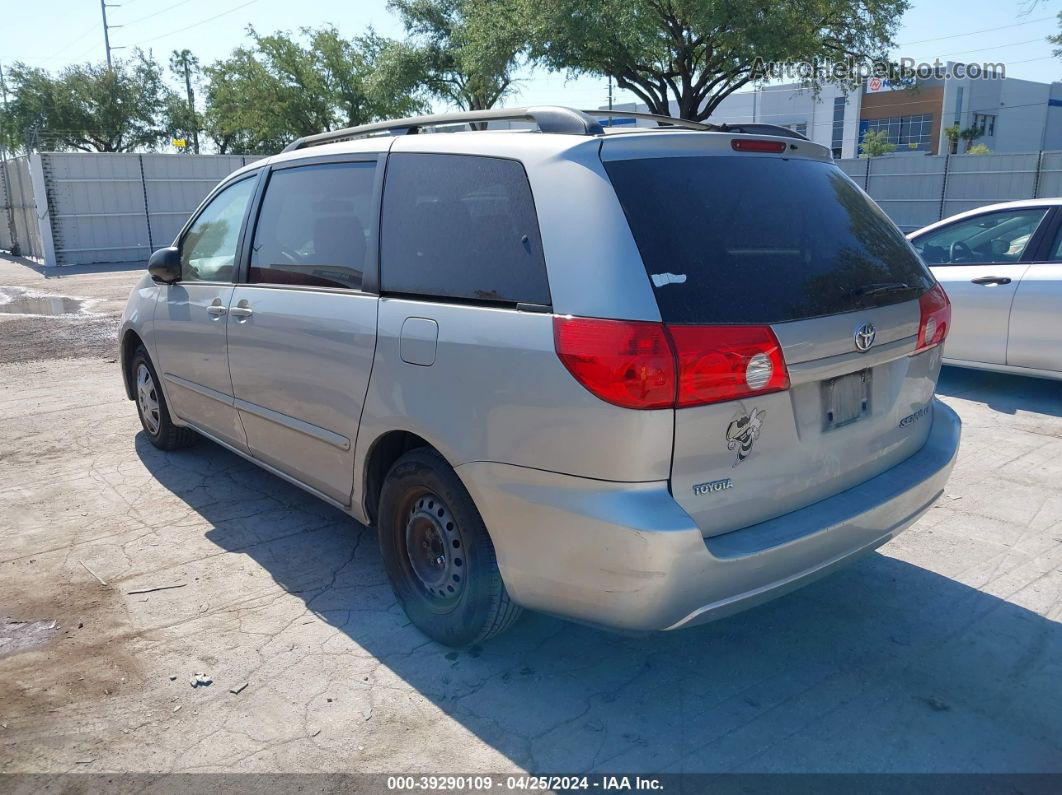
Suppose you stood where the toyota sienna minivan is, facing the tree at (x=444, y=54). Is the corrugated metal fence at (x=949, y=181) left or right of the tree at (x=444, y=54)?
right

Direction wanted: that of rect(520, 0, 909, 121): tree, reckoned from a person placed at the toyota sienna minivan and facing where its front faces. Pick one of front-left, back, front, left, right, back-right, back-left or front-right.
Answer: front-right

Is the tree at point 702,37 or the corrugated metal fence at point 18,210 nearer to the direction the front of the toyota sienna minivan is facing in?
the corrugated metal fence

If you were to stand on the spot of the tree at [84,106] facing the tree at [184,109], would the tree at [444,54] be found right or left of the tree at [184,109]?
right

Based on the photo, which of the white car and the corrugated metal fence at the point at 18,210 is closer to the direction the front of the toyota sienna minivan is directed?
the corrugated metal fence

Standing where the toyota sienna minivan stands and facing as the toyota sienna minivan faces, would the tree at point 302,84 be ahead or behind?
ahead

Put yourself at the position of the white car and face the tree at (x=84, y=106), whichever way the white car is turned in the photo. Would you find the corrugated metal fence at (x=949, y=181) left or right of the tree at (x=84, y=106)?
right

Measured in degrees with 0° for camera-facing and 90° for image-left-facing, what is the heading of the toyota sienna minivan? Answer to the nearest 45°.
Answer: approximately 135°

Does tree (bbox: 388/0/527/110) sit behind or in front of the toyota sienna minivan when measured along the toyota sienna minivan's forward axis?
in front

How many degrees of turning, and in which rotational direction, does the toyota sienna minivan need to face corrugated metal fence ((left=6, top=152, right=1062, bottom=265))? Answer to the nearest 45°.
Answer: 0° — it already faces it

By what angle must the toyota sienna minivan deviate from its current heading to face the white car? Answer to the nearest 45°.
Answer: approximately 90° to its right

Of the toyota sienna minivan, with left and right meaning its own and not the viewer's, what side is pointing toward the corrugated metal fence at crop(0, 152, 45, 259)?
front
